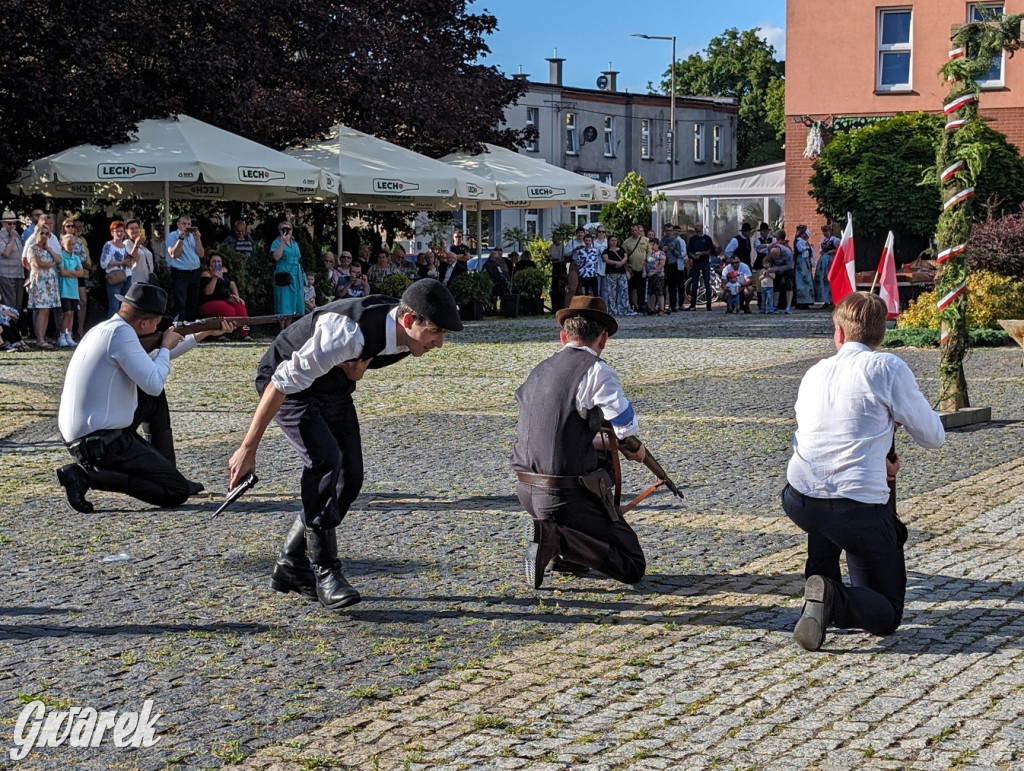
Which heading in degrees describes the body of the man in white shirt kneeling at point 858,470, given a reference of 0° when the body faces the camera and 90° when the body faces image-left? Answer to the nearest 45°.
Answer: approximately 225°

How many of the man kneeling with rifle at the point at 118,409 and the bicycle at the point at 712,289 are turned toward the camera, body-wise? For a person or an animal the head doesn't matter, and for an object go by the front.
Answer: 0

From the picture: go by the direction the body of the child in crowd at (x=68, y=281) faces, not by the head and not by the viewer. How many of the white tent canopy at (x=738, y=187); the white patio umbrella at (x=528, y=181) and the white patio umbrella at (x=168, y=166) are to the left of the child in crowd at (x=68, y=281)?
3

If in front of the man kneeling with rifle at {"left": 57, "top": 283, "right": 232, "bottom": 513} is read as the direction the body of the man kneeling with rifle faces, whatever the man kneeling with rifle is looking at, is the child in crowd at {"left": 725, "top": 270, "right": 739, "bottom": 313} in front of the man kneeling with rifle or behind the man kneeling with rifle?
in front

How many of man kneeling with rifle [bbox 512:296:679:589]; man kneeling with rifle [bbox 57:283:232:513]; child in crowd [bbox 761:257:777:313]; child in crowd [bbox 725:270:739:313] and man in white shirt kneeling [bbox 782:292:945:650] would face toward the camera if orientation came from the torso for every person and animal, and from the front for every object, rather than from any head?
2

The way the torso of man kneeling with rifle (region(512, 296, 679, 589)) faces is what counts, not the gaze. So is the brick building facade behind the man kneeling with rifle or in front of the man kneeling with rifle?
in front

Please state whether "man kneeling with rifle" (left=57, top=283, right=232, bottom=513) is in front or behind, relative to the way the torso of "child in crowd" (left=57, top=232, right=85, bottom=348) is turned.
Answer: in front

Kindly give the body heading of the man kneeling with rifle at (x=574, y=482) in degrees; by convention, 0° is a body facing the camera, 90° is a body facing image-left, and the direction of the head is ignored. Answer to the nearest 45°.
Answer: approximately 225°

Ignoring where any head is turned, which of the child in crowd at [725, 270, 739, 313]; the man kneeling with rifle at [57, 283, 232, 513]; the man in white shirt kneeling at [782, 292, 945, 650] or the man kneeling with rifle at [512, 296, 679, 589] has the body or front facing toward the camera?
the child in crowd

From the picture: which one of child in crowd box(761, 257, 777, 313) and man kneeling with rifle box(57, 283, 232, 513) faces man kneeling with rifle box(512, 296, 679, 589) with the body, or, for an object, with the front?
the child in crowd

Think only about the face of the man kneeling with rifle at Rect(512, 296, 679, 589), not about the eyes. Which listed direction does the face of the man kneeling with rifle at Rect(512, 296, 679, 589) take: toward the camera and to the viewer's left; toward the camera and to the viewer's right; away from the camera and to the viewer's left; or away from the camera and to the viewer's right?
away from the camera and to the viewer's right

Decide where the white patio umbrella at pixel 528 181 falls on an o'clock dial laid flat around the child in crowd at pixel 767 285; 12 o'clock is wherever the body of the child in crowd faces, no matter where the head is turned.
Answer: The white patio umbrella is roughly at 2 o'clock from the child in crowd.
